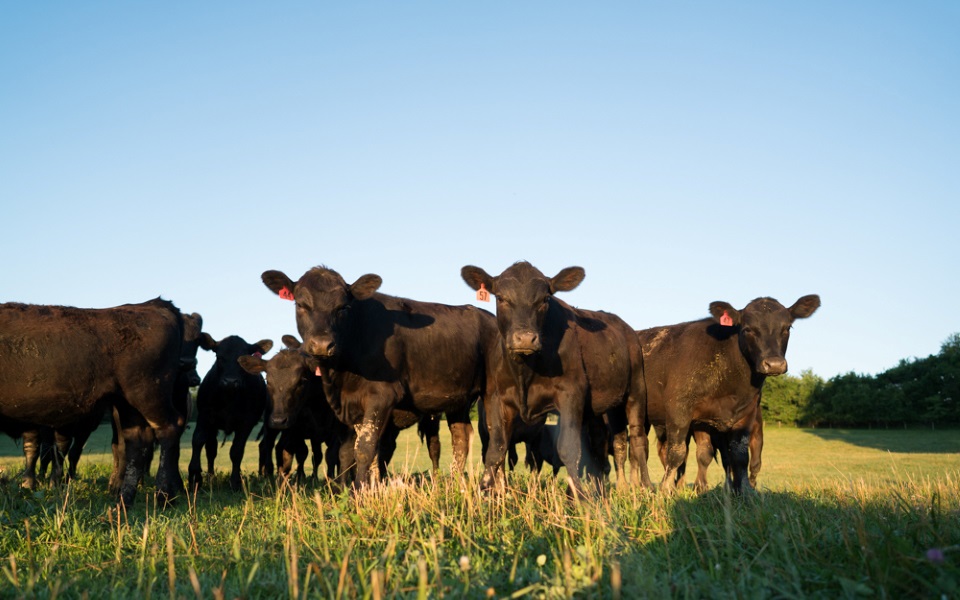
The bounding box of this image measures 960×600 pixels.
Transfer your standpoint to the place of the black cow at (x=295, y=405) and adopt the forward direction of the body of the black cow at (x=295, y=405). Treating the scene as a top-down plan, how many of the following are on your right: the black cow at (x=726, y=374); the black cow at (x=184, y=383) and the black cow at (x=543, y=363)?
1

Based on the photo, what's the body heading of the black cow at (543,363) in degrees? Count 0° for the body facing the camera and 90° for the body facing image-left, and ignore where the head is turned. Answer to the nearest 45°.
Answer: approximately 45°

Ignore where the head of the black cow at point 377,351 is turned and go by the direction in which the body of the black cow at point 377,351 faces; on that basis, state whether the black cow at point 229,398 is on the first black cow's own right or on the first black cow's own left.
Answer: on the first black cow's own right

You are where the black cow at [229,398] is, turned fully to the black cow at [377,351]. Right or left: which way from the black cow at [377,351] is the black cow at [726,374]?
left

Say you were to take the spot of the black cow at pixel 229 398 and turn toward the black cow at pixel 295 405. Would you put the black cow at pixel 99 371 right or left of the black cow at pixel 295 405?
right

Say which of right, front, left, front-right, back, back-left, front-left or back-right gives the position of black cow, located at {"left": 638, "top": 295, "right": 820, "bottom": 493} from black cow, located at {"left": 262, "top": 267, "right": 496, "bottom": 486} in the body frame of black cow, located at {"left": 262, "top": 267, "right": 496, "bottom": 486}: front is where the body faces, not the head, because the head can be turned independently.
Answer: back-left

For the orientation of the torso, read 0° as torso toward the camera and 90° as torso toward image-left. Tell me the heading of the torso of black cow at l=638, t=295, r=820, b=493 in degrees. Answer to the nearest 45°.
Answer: approximately 315°

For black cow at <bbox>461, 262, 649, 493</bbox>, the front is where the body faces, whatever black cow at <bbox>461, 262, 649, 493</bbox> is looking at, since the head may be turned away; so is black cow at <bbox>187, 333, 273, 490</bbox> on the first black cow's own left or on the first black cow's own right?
on the first black cow's own right
